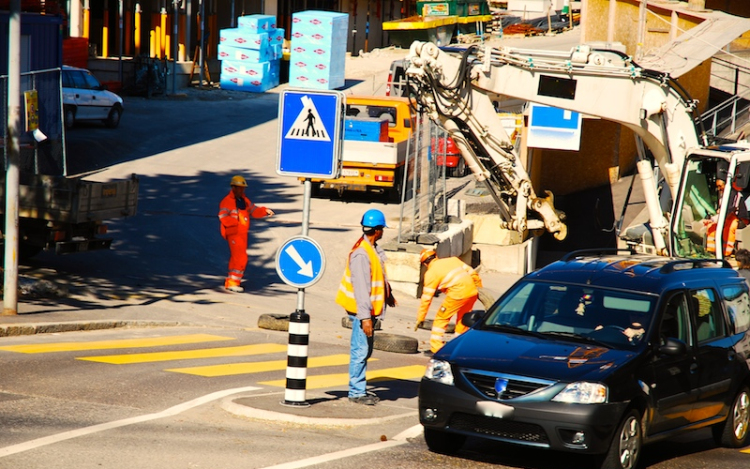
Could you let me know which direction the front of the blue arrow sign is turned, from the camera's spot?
facing the viewer

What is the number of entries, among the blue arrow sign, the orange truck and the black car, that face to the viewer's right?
0

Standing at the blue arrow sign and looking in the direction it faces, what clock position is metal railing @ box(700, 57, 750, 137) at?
The metal railing is roughly at 7 o'clock from the blue arrow sign.

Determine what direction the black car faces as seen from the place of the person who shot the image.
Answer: facing the viewer and to the left of the viewer

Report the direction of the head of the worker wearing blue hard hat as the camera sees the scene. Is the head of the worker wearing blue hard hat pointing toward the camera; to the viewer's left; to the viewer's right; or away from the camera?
to the viewer's right

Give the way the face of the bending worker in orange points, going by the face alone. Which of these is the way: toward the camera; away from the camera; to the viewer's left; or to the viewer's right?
to the viewer's left

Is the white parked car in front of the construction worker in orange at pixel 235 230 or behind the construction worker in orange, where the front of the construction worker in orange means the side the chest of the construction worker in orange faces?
behind

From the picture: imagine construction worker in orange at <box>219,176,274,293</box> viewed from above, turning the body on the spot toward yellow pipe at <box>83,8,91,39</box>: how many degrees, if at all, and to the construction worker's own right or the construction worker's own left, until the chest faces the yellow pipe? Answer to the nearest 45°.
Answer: approximately 135° to the construction worker's own left

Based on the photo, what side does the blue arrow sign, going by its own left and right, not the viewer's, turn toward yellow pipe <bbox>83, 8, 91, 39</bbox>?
back

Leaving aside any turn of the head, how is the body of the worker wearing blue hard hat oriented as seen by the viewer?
to the viewer's right
